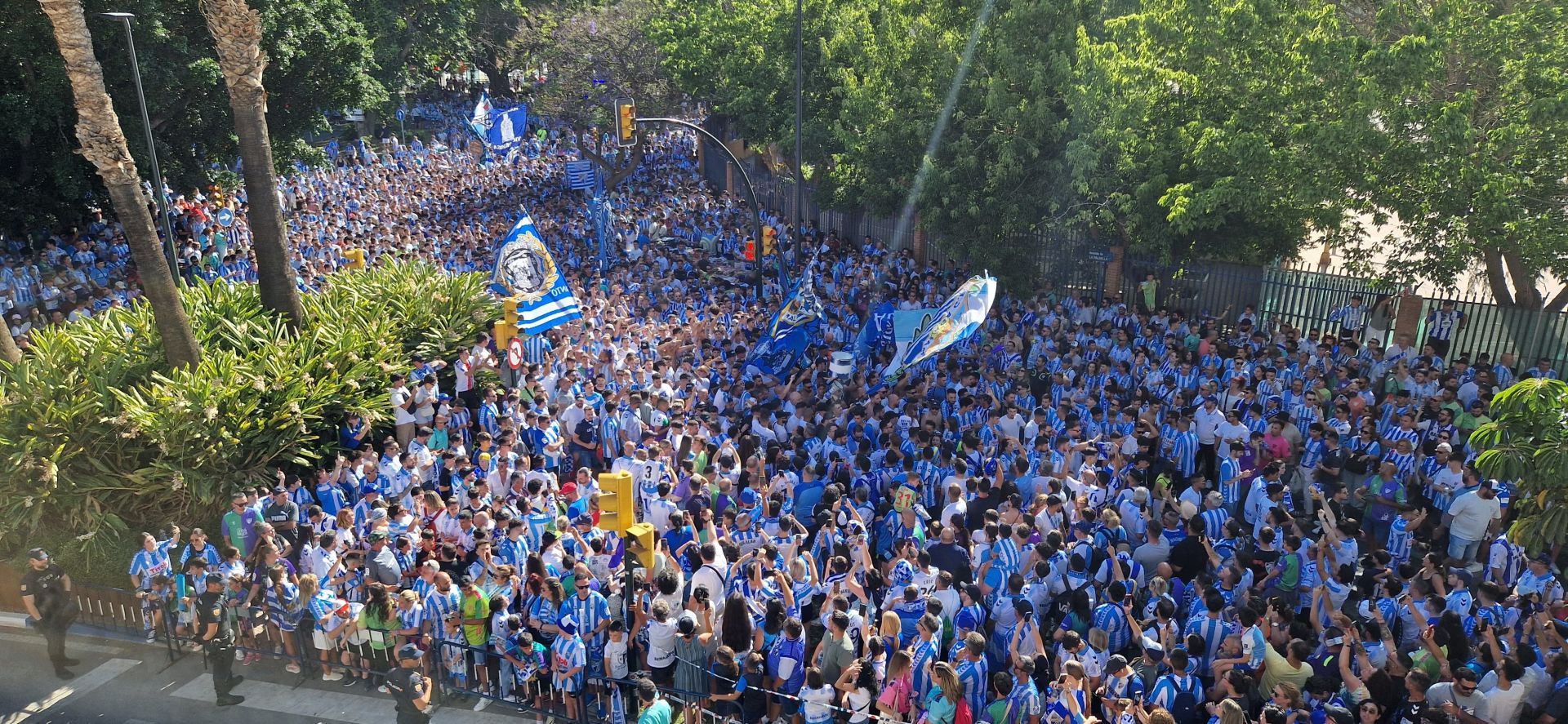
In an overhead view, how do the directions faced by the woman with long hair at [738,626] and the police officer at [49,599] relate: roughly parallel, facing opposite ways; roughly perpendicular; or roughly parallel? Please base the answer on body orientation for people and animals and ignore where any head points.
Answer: roughly perpendicular

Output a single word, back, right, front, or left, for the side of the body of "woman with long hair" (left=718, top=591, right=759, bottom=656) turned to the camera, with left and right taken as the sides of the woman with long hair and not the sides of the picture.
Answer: back

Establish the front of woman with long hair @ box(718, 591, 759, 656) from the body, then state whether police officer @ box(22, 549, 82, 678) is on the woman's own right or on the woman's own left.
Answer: on the woman's own left

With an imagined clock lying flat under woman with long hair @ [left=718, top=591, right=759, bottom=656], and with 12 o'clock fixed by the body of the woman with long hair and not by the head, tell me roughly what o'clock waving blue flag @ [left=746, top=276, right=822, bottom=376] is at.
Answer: The waving blue flag is roughly at 12 o'clock from the woman with long hair.

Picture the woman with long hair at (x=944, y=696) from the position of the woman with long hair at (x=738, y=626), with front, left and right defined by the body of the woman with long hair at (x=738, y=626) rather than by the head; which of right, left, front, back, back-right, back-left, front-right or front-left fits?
back-right

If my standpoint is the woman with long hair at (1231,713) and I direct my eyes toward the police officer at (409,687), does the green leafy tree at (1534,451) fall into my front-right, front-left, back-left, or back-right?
back-right

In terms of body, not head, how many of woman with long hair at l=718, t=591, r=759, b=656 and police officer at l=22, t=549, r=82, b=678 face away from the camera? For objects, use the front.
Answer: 1

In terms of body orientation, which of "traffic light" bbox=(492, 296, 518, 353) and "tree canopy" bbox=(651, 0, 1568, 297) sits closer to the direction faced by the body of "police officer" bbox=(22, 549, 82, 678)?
the tree canopy

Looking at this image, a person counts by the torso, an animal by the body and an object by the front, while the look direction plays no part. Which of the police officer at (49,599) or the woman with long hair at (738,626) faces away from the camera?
the woman with long hair
